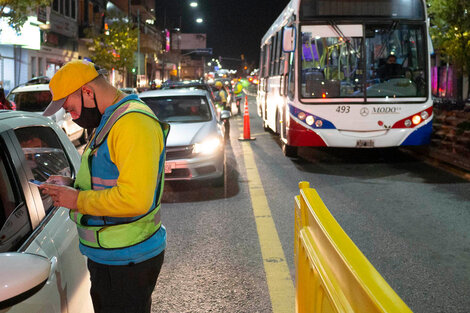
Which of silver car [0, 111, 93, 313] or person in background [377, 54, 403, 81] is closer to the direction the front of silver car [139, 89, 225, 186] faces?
the silver car

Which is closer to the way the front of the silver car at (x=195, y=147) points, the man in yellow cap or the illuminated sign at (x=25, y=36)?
the man in yellow cap

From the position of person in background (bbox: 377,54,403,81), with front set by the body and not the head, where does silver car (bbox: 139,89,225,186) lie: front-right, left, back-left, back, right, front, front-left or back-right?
front-right

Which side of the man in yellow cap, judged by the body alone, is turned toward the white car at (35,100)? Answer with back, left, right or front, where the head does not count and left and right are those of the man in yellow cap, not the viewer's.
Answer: right

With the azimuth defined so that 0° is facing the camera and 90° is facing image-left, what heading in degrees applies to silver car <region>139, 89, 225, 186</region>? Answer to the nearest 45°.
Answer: approximately 0°

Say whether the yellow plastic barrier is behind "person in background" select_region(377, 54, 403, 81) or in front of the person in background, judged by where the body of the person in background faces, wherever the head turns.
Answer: in front

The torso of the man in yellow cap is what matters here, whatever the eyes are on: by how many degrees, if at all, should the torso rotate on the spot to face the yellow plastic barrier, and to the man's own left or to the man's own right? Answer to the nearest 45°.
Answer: approximately 135° to the man's own left

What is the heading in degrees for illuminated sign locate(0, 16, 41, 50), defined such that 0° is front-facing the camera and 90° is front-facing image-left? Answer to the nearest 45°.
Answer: approximately 315°

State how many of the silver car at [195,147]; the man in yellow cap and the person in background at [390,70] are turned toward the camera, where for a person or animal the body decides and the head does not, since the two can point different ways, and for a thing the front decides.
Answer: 2

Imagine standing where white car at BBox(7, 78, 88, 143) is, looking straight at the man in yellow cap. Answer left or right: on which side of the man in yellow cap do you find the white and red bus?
left

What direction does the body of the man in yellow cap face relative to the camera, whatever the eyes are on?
to the viewer's left

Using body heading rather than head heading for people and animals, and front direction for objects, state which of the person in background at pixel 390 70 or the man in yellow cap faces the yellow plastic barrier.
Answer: the person in background

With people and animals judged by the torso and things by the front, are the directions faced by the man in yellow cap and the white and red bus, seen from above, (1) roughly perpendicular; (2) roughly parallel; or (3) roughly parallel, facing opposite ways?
roughly perpendicular

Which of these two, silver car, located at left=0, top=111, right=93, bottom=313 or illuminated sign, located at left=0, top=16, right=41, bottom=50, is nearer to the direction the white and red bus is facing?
the silver car

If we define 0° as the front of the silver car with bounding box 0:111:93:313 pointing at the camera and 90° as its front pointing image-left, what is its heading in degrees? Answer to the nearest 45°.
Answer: approximately 45°

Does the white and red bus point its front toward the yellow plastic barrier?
yes

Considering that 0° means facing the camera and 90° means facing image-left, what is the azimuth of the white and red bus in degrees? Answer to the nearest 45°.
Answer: approximately 0°

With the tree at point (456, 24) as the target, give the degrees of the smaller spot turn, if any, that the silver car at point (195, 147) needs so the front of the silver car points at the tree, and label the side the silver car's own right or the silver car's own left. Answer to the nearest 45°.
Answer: approximately 135° to the silver car's own left

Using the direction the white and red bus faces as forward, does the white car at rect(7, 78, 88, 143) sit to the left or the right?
on its right
